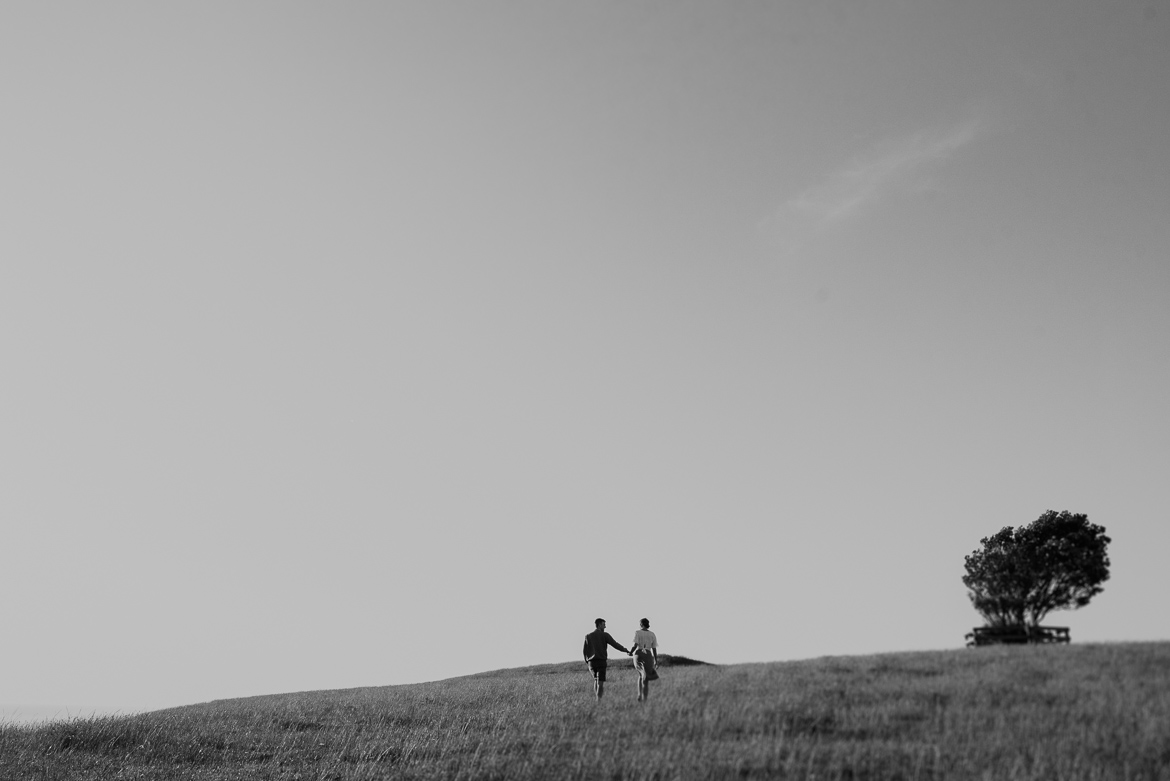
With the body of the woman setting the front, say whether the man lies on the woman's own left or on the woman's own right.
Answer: on the woman's own left

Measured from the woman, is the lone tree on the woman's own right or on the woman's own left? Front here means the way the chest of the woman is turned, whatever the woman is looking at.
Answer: on the woman's own right

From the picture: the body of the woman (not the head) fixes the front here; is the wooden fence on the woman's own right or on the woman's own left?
on the woman's own right

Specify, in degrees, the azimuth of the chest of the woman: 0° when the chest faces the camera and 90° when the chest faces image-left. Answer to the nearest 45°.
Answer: approximately 180°
